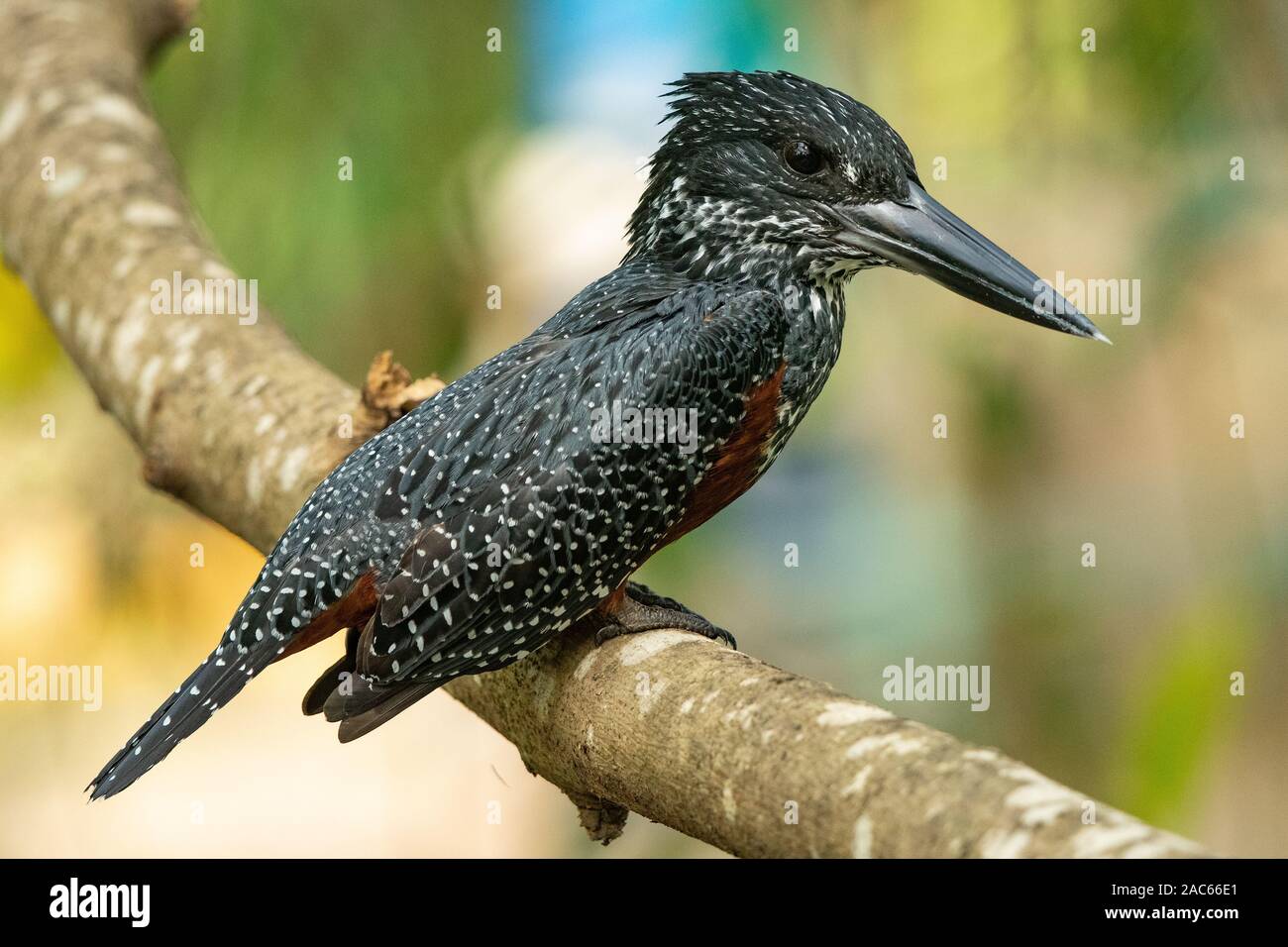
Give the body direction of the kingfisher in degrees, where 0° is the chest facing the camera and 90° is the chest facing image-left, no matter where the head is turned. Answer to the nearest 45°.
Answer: approximately 270°
